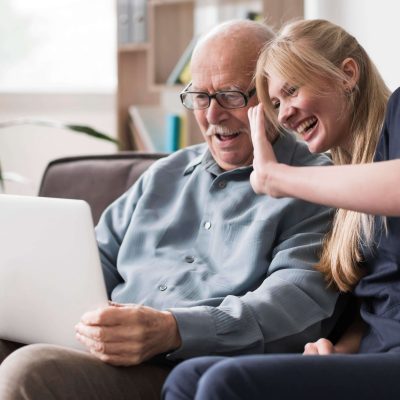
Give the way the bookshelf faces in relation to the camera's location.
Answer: facing the viewer

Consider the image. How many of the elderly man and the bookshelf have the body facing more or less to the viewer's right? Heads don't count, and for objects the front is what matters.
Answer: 0

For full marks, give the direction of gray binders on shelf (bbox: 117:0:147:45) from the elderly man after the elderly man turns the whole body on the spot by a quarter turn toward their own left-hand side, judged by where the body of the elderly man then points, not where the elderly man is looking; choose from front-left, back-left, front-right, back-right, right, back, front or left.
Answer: back-left

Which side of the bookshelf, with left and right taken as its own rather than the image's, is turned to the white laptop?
front

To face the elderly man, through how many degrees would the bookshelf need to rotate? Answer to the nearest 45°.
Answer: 0° — it already faces them

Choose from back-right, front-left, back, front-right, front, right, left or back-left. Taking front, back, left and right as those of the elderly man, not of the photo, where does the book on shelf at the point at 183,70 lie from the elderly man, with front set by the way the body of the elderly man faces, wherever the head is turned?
back-right

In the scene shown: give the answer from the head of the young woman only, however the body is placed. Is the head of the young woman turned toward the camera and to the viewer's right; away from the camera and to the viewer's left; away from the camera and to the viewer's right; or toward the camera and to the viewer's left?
toward the camera and to the viewer's left

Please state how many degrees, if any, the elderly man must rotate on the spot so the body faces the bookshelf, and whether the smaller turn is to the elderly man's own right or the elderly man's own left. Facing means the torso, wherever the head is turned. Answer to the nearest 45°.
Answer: approximately 135° to the elderly man's own right

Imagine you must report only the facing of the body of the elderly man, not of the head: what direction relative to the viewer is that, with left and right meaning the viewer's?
facing the viewer and to the left of the viewer

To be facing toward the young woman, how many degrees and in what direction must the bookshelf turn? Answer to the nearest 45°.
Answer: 0° — it already faces them

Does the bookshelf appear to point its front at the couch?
yes

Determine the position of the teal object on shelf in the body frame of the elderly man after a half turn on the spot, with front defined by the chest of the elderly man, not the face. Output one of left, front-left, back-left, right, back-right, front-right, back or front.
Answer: front-left
